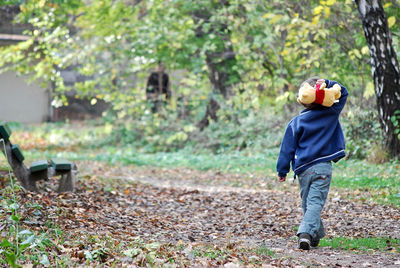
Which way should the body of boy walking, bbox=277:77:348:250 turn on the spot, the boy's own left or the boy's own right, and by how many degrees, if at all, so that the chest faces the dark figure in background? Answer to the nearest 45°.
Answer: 0° — they already face them

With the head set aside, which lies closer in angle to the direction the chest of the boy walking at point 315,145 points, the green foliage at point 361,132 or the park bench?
the green foliage

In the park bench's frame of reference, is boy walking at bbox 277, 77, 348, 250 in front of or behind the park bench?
in front

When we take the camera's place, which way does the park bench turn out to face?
facing to the right of the viewer

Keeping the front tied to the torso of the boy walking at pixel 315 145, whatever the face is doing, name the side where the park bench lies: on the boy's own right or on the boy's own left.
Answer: on the boy's own left

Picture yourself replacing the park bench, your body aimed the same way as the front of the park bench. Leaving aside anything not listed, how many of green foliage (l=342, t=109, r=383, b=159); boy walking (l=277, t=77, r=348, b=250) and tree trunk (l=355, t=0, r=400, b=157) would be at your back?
0

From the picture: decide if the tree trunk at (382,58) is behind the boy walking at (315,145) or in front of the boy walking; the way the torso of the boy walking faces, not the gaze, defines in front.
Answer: in front

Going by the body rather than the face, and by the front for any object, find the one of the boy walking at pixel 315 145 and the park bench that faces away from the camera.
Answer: the boy walking

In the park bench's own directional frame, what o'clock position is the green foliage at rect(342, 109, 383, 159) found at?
The green foliage is roughly at 11 o'clock from the park bench.

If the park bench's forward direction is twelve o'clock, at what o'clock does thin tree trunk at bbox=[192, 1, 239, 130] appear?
The thin tree trunk is roughly at 10 o'clock from the park bench.

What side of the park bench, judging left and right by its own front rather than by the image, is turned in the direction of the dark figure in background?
left

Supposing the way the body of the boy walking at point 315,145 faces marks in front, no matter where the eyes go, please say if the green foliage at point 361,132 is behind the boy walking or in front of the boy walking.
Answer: in front

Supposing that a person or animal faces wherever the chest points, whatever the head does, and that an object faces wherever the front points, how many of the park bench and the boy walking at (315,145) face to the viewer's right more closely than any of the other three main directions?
1

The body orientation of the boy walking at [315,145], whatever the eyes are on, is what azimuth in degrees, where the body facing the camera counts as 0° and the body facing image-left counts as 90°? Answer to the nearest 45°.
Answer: approximately 180°
